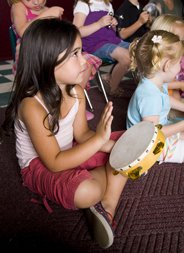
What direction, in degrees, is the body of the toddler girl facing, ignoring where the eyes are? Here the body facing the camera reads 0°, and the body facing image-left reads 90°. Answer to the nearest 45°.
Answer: approximately 270°

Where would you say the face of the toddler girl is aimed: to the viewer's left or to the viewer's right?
to the viewer's right
